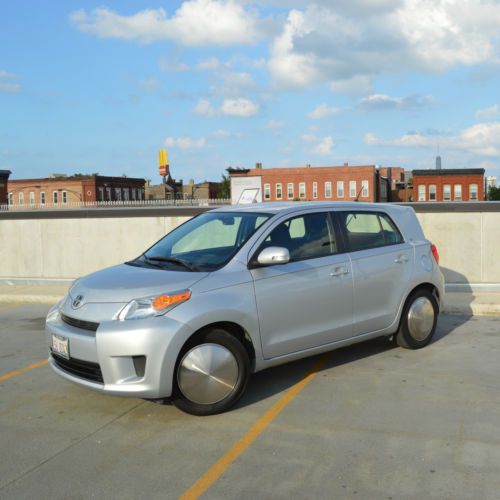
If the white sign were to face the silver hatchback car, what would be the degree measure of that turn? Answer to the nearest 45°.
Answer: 0° — it already faces it

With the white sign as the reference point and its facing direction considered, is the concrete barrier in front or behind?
in front

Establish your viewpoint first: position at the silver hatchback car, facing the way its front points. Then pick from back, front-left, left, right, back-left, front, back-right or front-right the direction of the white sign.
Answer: back-right

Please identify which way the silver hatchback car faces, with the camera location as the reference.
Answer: facing the viewer and to the left of the viewer

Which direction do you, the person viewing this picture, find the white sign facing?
facing the viewer

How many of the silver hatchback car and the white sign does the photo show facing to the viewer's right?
0
